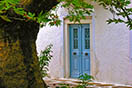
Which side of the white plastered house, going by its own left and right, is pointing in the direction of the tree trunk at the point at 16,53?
front

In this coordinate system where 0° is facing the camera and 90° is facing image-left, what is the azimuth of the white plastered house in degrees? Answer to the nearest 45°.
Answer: approximately 0°
